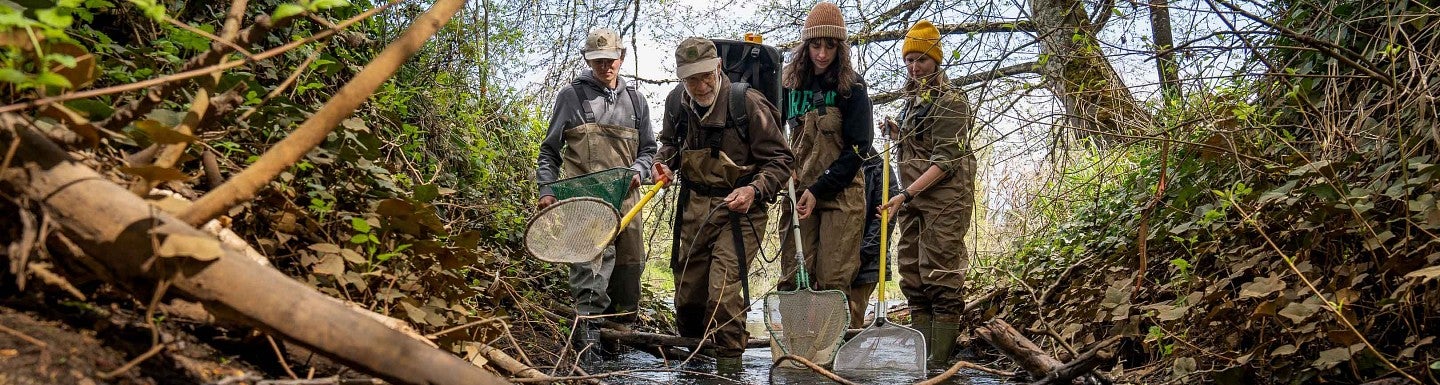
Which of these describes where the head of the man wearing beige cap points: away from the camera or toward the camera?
toward the camera

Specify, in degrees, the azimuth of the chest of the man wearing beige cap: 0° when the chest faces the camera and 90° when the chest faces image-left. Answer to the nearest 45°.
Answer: approximately 0°

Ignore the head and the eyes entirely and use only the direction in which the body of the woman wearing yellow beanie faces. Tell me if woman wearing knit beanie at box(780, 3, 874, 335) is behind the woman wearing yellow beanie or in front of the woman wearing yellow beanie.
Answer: in front

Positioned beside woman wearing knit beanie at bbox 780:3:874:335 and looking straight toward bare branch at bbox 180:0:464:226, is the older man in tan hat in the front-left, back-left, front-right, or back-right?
front-right

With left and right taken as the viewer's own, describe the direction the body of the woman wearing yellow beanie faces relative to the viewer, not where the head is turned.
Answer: facing the viewer and to the left of the viewer

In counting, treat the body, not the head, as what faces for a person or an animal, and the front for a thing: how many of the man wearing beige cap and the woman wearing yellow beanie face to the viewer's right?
0

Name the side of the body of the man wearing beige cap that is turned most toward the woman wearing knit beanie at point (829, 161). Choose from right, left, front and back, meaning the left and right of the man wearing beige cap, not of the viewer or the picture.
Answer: left

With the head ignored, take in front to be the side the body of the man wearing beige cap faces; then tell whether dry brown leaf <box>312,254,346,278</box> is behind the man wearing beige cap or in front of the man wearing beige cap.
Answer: in front

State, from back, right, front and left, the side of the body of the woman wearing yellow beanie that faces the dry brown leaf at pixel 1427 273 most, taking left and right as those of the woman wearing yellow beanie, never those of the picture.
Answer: left

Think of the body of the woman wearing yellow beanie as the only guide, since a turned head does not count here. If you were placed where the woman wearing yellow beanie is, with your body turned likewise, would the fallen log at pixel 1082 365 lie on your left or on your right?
on your left

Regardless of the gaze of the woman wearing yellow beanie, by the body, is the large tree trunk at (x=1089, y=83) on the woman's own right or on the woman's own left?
on the woman's own left
